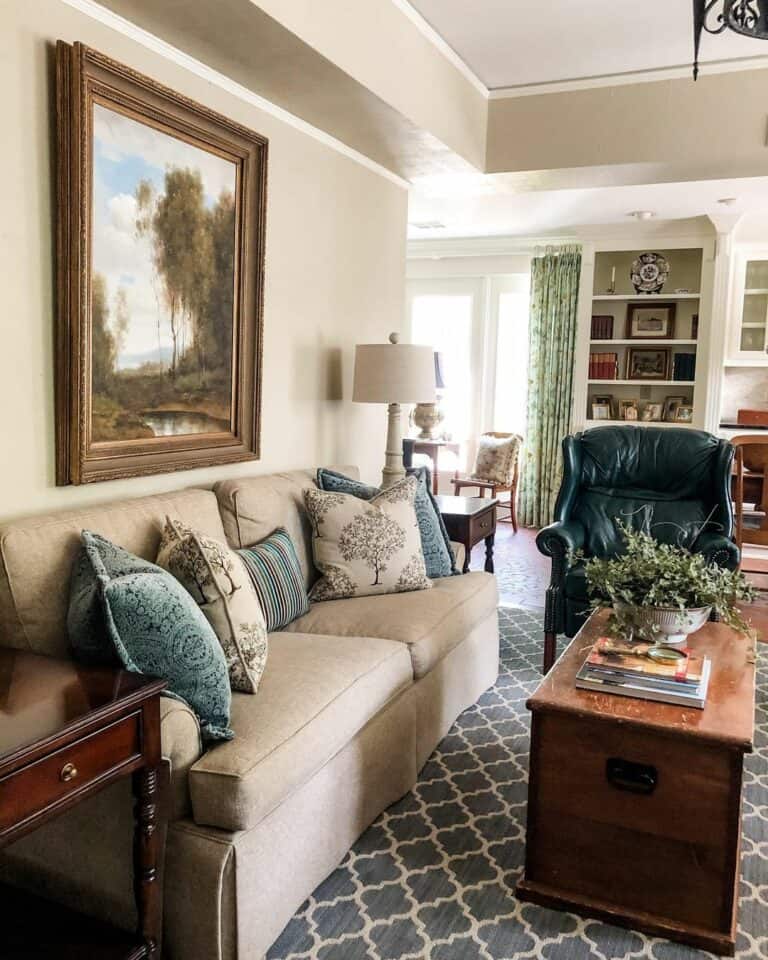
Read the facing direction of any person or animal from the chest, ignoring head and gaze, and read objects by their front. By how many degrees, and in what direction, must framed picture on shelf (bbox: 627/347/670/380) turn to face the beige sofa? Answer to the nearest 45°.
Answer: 0° — it already faces it

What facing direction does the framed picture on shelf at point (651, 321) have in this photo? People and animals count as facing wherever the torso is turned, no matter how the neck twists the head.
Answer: toward the camera

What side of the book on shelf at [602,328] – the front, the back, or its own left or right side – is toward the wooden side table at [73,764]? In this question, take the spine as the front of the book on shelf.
front

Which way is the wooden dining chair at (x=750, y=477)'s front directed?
away from the camera

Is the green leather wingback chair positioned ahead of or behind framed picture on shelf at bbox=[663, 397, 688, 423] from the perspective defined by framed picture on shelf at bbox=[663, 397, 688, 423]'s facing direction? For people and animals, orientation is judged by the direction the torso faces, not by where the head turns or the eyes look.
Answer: ahead

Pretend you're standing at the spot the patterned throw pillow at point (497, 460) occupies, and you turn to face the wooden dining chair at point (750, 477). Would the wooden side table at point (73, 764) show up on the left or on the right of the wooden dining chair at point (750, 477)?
right

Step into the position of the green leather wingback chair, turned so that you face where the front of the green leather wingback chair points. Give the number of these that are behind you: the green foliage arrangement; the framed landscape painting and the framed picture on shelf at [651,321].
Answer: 1

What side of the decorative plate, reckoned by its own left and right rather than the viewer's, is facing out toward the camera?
front

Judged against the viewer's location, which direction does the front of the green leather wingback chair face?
facing the viewer

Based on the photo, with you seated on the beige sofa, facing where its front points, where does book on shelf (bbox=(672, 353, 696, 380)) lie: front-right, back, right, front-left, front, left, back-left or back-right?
left

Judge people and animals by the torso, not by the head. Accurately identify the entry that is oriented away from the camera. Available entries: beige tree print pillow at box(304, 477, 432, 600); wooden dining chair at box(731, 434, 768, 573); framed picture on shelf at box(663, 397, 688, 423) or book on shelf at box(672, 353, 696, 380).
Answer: the wooden dining chair
